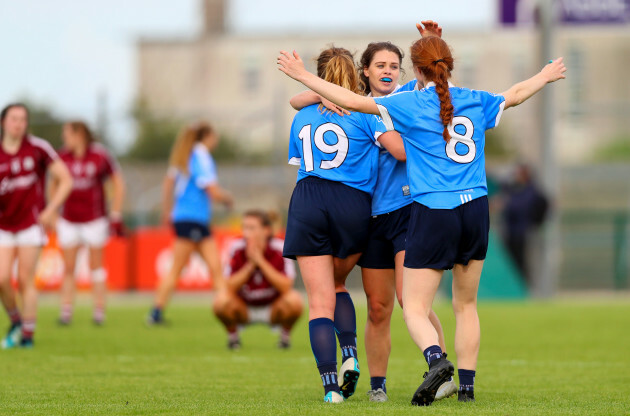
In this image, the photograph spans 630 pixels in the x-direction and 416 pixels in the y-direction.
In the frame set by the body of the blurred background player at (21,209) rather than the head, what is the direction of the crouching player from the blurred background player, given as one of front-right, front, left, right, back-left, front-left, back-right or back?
left

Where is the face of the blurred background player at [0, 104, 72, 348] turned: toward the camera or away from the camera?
toward the camera

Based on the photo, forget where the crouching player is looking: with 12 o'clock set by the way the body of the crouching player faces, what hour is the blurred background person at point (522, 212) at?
The blurred background person is roughly at 7 o'clock from the crouching player.

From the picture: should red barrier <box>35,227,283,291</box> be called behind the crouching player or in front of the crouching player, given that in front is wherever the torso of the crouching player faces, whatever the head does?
behind

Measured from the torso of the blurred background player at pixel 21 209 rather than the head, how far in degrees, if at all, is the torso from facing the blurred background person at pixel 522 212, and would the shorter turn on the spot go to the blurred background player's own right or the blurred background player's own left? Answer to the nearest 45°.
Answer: approximately 135° to the blurred background player's own left

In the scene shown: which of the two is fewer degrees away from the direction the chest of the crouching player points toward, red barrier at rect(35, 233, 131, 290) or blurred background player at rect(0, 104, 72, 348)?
the blurred background player

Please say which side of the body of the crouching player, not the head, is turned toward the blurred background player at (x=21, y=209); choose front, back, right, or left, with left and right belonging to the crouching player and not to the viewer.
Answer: right

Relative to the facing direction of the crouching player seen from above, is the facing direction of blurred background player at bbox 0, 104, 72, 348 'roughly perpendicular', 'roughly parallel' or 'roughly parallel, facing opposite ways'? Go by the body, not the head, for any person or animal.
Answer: roughly parallel

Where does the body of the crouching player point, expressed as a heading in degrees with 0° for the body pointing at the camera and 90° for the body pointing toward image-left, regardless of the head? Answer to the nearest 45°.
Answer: approximately 0°

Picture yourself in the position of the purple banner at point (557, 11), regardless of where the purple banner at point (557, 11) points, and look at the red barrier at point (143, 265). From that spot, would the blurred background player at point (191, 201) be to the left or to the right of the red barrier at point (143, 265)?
left

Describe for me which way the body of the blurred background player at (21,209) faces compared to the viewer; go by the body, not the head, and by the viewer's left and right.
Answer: facing the viewer

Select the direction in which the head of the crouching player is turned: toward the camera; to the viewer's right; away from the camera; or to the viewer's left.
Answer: toward the camera
